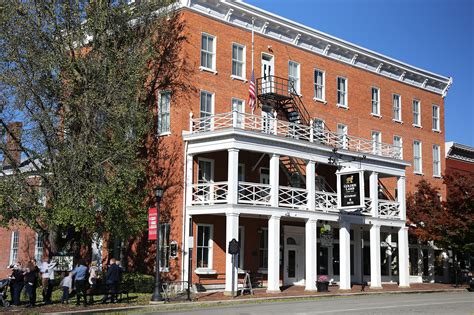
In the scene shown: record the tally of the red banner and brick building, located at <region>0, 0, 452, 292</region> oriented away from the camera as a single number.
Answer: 0

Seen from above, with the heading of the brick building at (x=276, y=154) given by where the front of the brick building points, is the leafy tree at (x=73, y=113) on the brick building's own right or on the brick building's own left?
on the brick building's own right

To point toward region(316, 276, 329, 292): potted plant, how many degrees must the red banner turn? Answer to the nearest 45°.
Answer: approximately 135° to its left

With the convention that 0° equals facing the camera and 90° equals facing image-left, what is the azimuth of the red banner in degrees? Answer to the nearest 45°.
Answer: approximately 0°

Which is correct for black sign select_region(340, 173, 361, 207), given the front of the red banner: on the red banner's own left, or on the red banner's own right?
on the red banner's own left

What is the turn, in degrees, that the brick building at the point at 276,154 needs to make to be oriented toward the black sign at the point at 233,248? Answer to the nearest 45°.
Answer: approximately 45° to its right

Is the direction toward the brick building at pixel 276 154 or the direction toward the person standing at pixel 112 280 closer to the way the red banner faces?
the person standing
